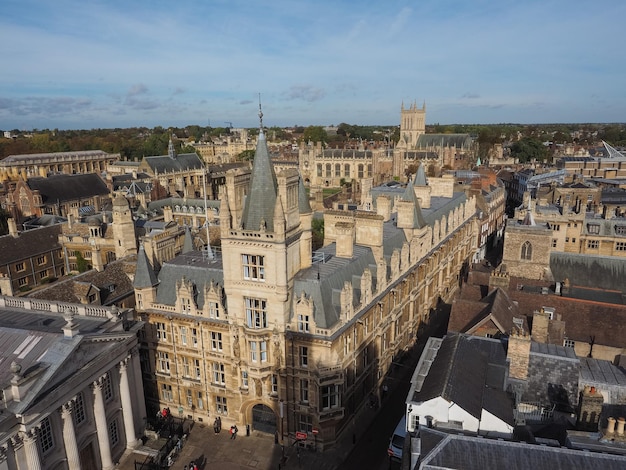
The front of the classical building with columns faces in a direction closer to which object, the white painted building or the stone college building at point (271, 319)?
the white painted building

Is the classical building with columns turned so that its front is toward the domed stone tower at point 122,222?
no

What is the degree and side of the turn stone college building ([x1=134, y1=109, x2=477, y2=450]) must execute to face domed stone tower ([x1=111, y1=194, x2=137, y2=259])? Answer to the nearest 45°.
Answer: approximately 90° to its right

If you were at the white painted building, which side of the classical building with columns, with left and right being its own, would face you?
front

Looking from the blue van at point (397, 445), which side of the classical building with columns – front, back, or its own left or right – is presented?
front

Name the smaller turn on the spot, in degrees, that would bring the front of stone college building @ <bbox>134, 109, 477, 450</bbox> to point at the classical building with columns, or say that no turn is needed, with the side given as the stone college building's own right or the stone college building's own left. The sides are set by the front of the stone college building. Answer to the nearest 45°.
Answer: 0° — it already faces it

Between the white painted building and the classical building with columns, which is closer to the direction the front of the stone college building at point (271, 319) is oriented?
the classical building with columns

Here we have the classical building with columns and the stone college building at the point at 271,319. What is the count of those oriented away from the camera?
0

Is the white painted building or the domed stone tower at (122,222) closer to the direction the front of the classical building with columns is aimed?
the white painted building

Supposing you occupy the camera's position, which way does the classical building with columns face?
facing the viewer and to the right of the viewer

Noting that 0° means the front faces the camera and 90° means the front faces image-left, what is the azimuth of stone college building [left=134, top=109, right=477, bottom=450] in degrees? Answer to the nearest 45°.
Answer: approximately 45°

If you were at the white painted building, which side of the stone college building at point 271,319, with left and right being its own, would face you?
left
